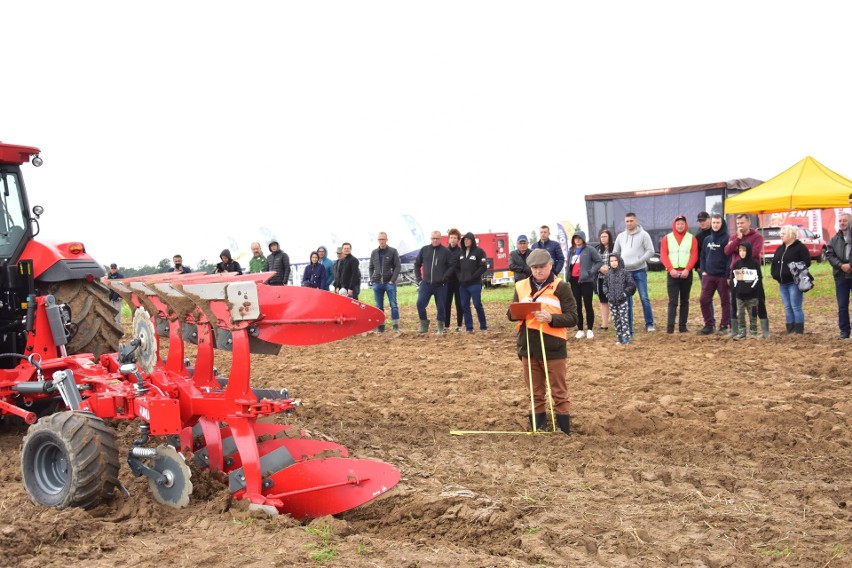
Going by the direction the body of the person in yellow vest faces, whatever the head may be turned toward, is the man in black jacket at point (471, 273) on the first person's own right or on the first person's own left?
on the first person's own right

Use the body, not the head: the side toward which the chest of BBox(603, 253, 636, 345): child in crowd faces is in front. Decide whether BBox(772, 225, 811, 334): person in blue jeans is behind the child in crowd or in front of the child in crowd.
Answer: behind

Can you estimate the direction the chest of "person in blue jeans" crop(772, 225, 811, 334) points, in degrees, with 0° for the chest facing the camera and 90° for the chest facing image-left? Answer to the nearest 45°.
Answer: approximately 45°

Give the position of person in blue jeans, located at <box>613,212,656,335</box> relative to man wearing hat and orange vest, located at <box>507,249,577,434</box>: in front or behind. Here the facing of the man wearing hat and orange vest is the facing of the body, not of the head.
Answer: behind

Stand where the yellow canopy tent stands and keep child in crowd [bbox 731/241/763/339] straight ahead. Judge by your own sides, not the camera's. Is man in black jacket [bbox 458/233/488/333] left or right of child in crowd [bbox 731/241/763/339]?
right

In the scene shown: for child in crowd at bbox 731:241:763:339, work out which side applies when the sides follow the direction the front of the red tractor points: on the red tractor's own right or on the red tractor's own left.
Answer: on the red tractor's own right

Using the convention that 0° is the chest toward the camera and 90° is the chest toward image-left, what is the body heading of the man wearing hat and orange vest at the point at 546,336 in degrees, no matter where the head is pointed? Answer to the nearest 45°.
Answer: approximately 45°

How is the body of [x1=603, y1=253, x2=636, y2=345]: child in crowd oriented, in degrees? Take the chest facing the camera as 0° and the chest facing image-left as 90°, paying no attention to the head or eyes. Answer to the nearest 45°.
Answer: approximately 45°

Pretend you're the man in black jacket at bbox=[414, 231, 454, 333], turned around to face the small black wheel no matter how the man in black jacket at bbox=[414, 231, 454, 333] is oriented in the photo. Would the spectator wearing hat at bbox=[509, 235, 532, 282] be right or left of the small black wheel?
left

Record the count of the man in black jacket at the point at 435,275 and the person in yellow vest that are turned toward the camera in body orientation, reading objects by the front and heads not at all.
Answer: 2

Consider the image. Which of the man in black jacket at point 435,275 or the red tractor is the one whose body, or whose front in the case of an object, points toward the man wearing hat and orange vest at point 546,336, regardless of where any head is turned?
the man in black jacket

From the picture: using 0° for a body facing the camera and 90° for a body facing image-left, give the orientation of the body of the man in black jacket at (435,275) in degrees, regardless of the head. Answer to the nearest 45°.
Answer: approximately 0°

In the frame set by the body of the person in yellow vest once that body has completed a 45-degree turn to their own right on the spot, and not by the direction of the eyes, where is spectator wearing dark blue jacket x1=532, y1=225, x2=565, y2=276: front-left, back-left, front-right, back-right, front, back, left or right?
front-right
